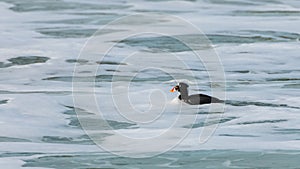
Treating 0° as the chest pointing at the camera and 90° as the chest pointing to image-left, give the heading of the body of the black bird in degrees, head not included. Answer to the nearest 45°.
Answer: approximately 90°
